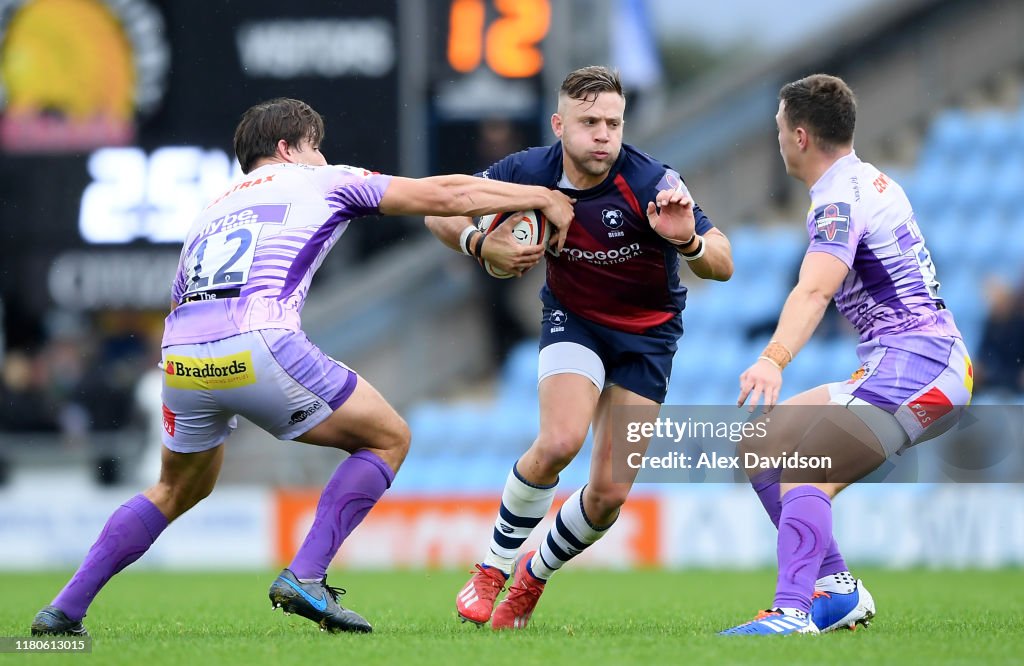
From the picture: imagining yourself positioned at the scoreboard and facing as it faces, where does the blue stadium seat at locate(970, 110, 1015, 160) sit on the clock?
The blue stadium seat is roughly at 9 o'clock from the scoreboard.

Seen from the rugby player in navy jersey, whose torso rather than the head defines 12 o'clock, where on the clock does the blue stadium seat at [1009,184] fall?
The blue stadium seat is roughly at 7 o'clock from the rugby player in navy jersey.

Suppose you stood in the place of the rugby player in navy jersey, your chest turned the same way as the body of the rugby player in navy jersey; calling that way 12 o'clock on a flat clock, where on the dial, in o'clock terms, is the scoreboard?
The scoreboard is roughly at 5 o'clock from the rugby player in navy jersey.

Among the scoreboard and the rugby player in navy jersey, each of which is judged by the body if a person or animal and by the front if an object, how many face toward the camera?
2

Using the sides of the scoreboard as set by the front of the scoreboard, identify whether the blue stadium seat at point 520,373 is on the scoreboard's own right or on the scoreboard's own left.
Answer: on the scoreboard's own left

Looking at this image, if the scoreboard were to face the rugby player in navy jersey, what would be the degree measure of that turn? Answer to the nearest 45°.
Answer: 0° — it already faces them

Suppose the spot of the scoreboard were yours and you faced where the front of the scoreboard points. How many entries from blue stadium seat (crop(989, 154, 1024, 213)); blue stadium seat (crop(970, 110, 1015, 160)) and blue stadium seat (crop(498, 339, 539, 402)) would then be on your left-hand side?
3

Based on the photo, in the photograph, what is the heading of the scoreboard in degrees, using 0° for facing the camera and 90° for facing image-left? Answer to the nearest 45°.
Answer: approximately 0°

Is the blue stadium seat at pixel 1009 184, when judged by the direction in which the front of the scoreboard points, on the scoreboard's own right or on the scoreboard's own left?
on the scoreboard's own left

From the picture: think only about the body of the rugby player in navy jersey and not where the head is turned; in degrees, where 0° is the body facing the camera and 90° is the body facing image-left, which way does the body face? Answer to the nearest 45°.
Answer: approximately 0°

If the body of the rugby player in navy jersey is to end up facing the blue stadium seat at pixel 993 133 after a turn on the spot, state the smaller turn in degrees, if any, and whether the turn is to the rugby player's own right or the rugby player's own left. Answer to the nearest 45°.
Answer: approximately 135° to the rugby player's own left
